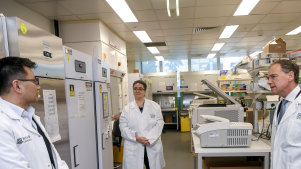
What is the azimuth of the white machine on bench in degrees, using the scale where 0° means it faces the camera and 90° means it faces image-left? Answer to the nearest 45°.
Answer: approximately 90°

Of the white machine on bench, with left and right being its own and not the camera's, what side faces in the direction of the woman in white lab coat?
front

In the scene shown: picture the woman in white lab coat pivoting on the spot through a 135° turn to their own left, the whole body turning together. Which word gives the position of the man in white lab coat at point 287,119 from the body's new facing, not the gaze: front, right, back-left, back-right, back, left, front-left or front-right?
right

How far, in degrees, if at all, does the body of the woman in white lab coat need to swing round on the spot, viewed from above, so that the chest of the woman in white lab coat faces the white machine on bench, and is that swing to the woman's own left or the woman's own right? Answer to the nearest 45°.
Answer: approximately 45° to the woman's own left

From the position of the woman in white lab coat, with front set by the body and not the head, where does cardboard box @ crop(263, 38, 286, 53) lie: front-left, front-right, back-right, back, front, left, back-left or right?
left

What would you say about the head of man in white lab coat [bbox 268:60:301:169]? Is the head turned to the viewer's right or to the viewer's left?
to the viewer's left

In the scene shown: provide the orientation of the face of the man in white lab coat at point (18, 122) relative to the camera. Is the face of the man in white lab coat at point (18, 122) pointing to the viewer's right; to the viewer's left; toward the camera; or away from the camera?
to the viewer's right

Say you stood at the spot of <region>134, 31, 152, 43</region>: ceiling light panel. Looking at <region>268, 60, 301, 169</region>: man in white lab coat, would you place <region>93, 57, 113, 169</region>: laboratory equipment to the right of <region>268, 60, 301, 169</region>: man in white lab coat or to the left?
right
